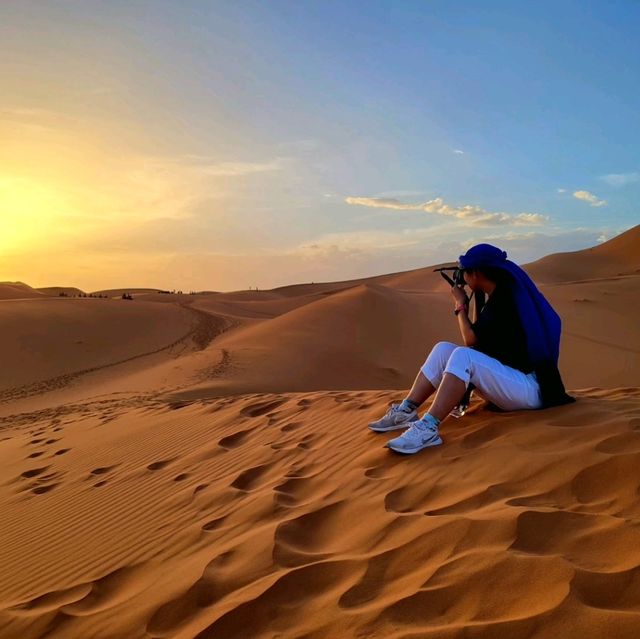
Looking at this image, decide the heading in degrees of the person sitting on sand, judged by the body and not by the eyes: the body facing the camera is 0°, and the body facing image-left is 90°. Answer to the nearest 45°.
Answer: approximately 90°

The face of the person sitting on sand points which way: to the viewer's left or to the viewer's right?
to the viewer's left
